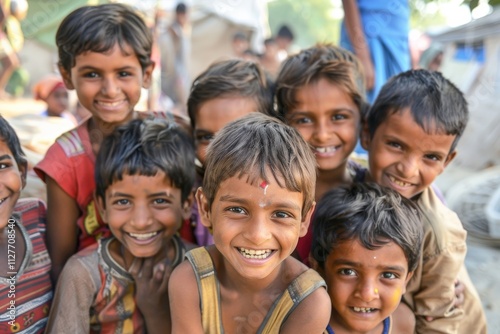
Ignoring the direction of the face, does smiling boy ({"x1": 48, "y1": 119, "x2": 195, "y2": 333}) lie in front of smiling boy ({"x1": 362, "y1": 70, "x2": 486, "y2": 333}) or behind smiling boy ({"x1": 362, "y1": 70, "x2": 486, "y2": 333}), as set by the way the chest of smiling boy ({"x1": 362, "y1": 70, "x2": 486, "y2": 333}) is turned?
in front

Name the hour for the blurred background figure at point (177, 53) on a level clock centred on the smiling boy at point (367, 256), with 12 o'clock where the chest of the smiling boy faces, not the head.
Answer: The blurred background figure is roughly at 5 o'clock from the smiling boy.

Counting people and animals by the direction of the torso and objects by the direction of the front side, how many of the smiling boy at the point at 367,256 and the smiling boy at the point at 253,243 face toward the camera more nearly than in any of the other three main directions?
2

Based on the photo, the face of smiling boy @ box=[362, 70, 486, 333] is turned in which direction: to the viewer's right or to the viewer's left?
to the viewer's left

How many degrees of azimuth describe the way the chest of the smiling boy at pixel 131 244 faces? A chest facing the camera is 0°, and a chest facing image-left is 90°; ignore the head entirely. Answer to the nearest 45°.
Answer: approximately 0°

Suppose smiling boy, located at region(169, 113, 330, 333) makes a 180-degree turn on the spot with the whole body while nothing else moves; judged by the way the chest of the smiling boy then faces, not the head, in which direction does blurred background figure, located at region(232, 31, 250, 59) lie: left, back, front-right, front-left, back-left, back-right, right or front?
front

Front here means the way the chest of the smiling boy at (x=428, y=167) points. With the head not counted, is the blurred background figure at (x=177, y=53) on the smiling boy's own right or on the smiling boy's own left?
on the smiling boy's own right

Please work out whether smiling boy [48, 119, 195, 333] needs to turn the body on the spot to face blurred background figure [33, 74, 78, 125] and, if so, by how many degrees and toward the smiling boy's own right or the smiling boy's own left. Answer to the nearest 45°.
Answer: approximately 180°
